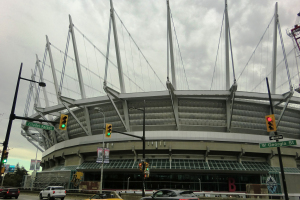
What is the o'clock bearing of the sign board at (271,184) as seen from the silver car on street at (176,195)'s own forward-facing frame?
The sign board is roughly at 4 o'clock from the silver car on street.

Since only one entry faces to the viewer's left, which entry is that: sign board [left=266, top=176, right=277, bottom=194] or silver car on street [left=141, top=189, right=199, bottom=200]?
the silver car on street

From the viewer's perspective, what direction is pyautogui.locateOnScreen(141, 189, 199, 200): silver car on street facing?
to the viewer's left

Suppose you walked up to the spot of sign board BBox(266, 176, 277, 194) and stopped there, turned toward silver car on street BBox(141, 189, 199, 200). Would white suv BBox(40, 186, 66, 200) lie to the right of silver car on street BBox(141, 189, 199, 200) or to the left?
right

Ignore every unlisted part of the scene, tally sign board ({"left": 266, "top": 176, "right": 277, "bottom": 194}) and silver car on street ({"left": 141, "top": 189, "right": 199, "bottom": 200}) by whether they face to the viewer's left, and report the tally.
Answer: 1

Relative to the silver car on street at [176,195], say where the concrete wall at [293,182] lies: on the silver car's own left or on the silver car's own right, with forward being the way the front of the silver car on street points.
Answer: on the silver car's own right

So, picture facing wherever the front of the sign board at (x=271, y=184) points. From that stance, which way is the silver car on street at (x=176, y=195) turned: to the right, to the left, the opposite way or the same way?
to the right

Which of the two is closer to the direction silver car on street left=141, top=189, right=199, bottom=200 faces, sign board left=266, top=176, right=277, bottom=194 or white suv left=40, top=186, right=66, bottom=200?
the white suv
